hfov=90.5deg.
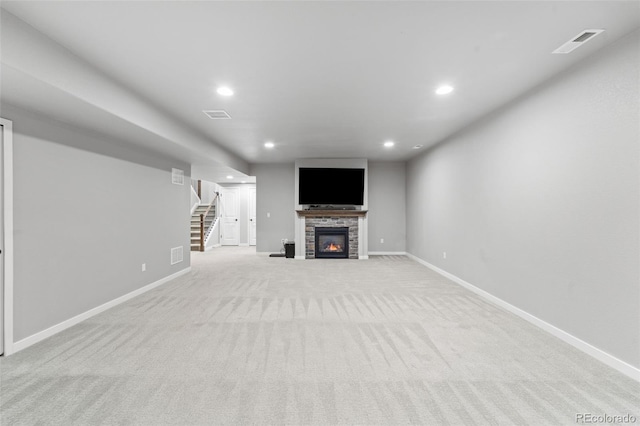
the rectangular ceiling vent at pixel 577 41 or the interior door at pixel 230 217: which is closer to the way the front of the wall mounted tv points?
the rectangular ceiling vent

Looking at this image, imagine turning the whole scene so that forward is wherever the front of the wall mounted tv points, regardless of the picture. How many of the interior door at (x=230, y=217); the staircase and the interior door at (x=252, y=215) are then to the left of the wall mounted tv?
0

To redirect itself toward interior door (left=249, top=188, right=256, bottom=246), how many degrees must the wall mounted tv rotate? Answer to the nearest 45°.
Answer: approximately 135° to its right

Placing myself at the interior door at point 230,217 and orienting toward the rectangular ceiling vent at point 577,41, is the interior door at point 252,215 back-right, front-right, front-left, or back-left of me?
front-left

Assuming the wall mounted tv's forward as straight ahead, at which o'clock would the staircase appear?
The staircase is roughly at 4 o'clock from the wall mounted tv.

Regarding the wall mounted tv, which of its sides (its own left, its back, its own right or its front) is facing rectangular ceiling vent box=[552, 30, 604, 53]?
front

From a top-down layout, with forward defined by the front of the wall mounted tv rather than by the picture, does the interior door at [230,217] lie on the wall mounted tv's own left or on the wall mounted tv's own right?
on the wall mounted tv's own right

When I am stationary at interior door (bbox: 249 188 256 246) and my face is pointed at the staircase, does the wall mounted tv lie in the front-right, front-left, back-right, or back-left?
back-left

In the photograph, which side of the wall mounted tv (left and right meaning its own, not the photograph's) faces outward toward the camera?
front
